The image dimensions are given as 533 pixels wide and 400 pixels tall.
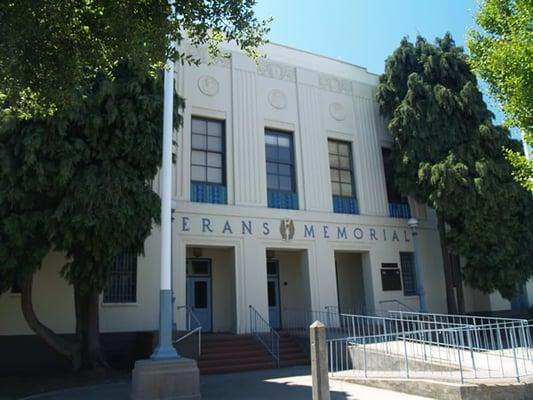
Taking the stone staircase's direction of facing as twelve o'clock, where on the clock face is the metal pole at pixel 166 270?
The metal pole is roughly at 2 o'clock from the stone staircase.

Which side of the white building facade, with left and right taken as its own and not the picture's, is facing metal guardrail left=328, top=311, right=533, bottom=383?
front

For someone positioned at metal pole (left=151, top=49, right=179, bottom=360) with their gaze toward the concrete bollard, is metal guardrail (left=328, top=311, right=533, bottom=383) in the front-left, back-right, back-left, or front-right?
front-left

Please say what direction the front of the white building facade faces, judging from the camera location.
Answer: facing the viewer and to the right of the viewer

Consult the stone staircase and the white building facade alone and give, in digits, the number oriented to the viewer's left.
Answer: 0

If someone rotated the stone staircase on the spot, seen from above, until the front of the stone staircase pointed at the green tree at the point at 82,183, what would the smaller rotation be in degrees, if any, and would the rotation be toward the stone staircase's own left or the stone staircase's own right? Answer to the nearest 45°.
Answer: approximately 90° to the stone staircase's own right

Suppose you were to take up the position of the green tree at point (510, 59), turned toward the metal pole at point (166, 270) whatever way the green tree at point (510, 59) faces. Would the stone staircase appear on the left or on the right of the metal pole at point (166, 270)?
right

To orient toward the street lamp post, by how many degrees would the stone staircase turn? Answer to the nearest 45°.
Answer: approximately 90° to its left
